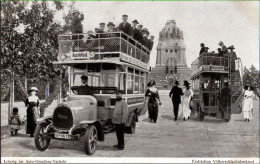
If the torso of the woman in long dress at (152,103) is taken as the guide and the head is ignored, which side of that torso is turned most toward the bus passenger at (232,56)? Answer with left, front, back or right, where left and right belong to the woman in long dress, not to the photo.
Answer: left

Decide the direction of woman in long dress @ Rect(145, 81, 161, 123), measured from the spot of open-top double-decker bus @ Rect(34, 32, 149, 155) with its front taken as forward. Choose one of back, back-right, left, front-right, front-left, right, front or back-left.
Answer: back

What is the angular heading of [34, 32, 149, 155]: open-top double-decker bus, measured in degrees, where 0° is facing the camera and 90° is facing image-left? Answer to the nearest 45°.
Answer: approximately 45°

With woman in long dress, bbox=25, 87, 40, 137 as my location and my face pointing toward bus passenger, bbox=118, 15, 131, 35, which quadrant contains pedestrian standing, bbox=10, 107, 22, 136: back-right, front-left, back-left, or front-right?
back-left

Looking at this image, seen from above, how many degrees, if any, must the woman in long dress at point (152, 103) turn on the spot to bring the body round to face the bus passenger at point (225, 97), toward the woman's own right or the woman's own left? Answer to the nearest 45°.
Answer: approximately 90° to the woman's own left

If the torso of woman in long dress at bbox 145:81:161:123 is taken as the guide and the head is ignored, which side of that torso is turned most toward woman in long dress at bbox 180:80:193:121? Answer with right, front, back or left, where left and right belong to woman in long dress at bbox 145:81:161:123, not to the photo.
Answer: left
